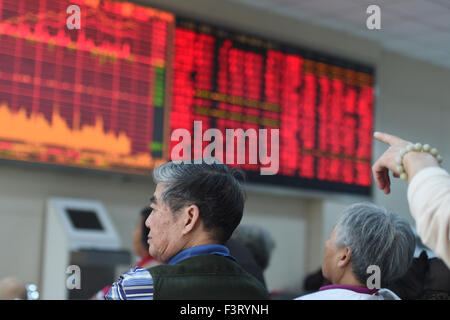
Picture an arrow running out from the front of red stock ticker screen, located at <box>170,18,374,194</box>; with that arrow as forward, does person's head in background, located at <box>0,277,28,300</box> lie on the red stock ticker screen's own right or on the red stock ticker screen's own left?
on the red stock ticker screen's own right

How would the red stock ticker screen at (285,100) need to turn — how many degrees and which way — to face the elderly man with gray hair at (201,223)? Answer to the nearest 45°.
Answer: approximately 45° to its right

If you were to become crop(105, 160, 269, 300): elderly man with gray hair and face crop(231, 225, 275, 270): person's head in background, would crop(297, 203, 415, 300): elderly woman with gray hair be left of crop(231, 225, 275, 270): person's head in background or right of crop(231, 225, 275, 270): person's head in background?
right

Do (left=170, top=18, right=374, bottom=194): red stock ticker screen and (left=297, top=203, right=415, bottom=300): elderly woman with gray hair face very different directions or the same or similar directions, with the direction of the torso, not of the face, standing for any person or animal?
very different directions

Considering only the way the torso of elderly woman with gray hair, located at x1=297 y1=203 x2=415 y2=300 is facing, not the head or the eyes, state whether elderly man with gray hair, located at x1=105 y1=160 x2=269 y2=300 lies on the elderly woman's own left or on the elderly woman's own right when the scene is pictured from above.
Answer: on the elderly woman's own left

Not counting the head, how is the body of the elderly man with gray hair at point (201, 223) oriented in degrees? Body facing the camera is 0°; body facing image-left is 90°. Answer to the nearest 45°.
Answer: approximately 135°

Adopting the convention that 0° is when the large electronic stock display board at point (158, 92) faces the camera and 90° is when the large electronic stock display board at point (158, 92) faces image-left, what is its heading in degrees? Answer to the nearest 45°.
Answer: approximately 315°

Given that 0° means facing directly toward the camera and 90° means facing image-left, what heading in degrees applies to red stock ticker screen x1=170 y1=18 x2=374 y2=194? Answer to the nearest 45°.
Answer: approximately 315°

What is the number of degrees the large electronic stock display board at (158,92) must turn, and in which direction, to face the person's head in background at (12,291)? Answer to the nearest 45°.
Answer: approximately 45° to its right
